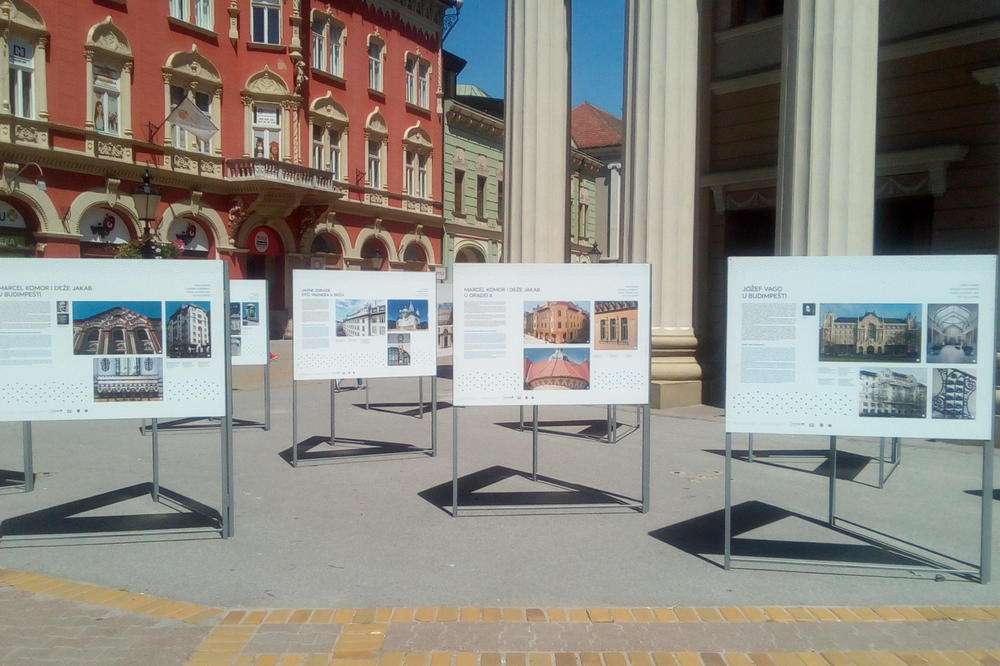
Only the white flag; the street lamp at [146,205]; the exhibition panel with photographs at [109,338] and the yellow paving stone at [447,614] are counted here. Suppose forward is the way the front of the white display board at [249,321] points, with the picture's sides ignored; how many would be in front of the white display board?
2

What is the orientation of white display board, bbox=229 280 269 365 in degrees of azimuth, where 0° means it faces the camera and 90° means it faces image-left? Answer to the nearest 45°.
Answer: approximately 0°

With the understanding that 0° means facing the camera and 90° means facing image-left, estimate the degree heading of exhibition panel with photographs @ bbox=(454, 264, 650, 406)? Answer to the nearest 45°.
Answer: approximately 0°

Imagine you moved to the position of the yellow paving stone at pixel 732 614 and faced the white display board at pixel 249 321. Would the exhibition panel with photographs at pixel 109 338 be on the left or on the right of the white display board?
left

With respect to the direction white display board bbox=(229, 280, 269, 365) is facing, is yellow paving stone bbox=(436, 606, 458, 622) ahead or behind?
ahead

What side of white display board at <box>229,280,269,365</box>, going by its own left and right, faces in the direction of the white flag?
back

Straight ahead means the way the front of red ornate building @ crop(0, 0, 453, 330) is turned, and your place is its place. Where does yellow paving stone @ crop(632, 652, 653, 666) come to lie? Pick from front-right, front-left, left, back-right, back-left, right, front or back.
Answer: front-right

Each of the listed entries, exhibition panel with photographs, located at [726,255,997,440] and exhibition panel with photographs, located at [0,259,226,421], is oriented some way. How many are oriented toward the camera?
2

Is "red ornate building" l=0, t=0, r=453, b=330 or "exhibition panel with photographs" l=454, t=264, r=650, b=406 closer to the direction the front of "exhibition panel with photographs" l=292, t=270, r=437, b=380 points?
the exhibition panel with photographs

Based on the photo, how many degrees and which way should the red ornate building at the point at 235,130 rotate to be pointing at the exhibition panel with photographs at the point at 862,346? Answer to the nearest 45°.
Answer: approximately 45° to its right
